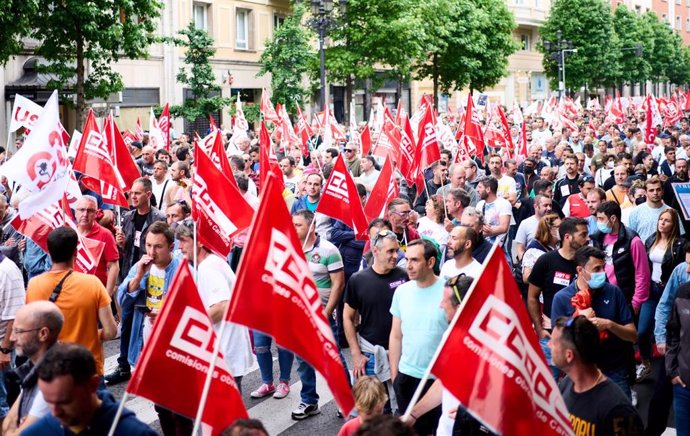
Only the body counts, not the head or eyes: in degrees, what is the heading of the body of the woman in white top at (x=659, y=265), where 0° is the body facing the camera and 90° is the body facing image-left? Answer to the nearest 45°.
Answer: approximately 45°

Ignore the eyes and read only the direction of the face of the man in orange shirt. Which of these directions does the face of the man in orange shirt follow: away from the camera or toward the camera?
away from the camera

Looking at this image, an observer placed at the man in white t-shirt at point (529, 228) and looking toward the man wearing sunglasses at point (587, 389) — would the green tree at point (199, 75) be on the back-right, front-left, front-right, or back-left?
back-right

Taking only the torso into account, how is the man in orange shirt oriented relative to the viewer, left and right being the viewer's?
facing away from the viewer

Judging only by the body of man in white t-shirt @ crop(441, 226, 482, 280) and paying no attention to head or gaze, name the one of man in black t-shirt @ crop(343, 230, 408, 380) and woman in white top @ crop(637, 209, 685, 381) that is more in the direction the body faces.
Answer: the man in black t-shirt

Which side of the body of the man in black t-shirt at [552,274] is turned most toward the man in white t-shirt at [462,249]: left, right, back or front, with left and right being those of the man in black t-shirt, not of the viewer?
right

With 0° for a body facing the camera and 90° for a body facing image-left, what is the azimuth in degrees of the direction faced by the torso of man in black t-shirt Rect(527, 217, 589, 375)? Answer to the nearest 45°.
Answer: approximately 315°

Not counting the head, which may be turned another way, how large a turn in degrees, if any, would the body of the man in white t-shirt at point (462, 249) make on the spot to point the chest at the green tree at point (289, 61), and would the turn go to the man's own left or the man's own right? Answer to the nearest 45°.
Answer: approximately 135° to the man's own right

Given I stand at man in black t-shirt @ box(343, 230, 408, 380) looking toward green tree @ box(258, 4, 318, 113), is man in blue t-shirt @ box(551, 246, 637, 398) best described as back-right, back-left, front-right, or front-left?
back-right

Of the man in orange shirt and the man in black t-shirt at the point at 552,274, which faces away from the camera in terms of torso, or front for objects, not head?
the man in orange shirt
